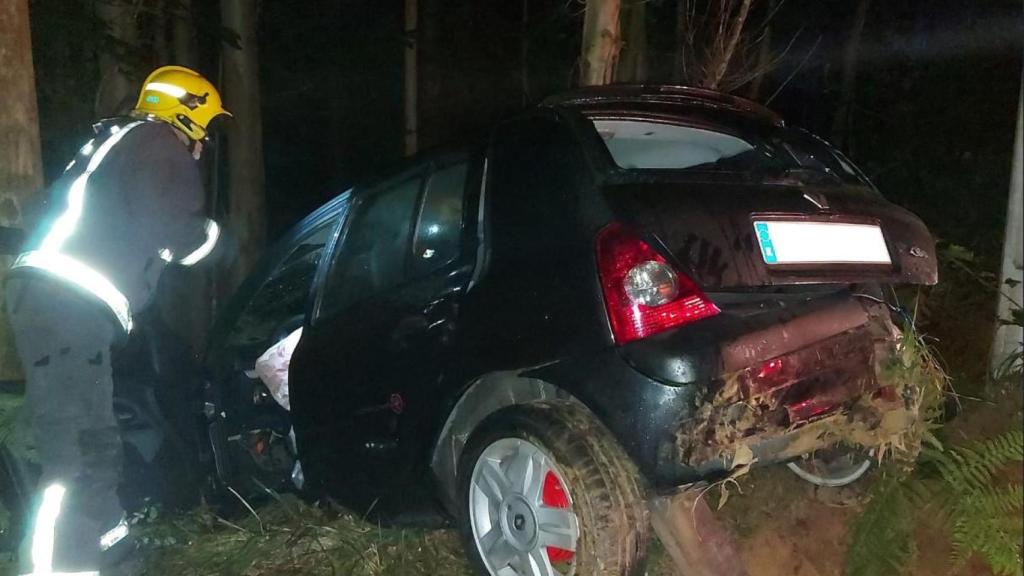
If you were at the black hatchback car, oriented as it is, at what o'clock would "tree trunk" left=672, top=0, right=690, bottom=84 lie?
The tree trunk is roughly at 2 o'clock from the black hatchback car.

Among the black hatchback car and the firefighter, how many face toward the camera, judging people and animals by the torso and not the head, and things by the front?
0

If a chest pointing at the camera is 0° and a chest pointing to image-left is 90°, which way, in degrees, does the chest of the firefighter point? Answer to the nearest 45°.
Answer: approximately 225°

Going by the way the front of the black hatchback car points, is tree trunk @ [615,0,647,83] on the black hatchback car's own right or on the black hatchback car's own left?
on the black hatchback car's own right

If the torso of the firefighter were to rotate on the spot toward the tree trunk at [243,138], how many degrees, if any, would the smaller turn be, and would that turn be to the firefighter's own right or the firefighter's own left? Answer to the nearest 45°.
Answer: approximately 45° to the firefighter's own left

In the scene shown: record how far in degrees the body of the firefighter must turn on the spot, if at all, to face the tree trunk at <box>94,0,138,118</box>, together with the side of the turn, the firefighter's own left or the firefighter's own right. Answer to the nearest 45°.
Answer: approximately 45° to the firefighter's own left

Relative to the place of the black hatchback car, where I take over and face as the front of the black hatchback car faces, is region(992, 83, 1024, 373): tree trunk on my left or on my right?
on my right

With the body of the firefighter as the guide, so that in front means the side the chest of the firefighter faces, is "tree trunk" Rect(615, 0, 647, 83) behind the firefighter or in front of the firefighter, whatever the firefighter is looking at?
in front

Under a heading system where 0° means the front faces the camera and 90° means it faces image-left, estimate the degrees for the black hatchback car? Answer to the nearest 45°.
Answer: approximately 135°
